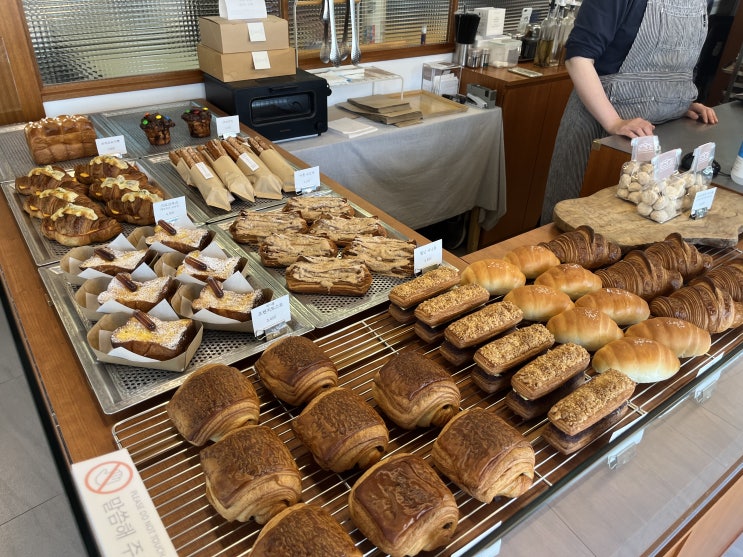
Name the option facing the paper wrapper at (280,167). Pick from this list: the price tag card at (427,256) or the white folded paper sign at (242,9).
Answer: the white folded paper sign

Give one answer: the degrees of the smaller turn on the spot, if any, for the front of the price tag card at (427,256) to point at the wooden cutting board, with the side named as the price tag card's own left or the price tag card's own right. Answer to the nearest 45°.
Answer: approximately 90° to the price tag card's own left

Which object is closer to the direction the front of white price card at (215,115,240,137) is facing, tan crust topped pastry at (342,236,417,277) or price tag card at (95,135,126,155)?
the tan crust topped pastry

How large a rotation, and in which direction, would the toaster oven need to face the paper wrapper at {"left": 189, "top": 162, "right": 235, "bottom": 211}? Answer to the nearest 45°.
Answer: approximately 45° to its right

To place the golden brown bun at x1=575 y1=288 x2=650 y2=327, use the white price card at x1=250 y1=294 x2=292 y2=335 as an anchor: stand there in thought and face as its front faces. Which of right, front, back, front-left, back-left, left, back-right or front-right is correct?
front-left

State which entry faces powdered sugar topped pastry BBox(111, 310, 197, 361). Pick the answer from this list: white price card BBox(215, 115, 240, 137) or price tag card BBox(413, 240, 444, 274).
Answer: the white price card

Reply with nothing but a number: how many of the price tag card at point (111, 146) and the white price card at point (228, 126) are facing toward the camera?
2

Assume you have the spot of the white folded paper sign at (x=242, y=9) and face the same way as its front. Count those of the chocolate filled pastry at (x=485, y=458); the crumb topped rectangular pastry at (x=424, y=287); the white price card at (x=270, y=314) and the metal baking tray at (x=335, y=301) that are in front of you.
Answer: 4

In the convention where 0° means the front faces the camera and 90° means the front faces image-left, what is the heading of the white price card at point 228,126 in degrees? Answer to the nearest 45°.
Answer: approximately 0°

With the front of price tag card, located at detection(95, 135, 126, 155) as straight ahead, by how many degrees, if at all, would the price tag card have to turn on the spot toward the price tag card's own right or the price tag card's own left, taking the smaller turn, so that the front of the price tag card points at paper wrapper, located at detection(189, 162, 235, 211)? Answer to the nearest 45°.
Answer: approximately 45° to the price tag card's own left
